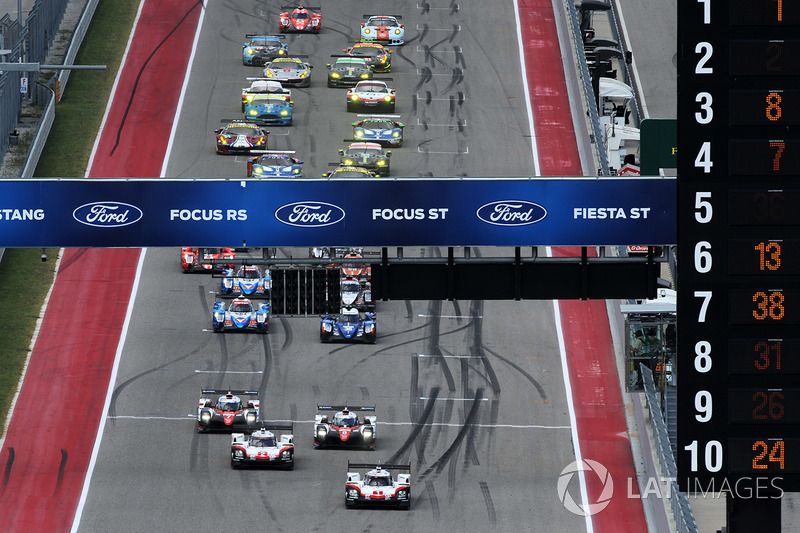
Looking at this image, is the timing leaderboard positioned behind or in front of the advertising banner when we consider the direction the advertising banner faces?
in front

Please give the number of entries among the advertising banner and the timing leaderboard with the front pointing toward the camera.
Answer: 2

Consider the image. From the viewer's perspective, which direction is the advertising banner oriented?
toward the camera

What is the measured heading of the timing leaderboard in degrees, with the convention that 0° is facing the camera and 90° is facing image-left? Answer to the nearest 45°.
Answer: approximately 0°

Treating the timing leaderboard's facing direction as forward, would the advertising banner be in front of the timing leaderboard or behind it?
behind
